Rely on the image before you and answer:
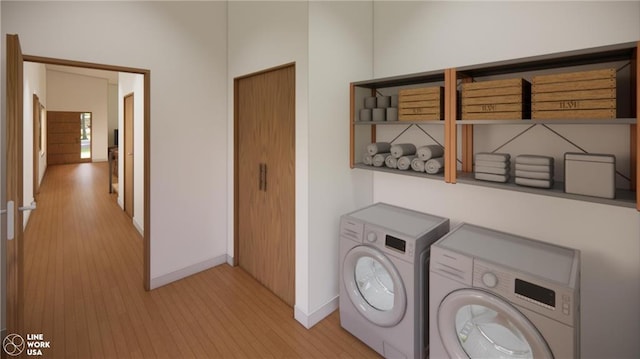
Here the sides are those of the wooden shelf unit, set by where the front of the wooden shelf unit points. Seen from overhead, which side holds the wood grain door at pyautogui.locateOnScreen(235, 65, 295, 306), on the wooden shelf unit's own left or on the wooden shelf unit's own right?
on the wooden shelf unit's own right

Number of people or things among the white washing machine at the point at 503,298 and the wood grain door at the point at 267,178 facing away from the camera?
0

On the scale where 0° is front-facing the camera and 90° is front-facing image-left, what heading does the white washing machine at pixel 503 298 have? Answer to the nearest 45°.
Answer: approximately 45°

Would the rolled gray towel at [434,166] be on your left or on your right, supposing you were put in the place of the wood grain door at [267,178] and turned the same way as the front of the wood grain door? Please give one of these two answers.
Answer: on your left

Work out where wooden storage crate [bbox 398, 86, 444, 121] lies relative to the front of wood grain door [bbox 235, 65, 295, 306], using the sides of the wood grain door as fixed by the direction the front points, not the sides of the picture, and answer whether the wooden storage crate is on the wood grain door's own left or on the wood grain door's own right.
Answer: on the wood grain door's own left
